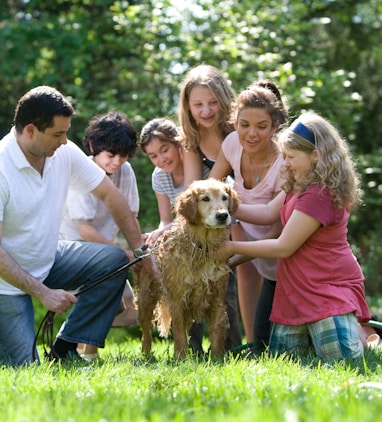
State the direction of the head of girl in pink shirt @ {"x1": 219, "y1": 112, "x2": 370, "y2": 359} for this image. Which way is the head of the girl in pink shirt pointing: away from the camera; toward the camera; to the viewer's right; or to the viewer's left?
to the viewer's left

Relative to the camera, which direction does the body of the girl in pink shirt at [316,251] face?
to the viewer's left

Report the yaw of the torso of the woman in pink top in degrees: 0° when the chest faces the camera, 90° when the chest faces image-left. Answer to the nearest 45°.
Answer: approximately 0°

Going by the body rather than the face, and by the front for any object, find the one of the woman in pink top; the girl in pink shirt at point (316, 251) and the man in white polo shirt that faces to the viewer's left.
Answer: the girl in pink shirt

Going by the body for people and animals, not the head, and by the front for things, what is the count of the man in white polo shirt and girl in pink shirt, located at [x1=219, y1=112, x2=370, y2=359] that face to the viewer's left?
1

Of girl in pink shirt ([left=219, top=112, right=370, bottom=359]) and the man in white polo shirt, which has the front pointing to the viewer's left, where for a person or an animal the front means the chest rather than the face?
the girl in pink shirt

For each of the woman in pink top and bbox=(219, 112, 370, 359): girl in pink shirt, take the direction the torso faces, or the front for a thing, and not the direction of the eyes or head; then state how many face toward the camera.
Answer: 1

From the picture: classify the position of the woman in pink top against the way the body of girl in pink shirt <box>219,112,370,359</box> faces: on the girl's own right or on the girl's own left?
on the girl's own right

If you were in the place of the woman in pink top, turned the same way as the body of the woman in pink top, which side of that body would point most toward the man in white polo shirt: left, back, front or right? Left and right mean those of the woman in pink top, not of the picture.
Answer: right

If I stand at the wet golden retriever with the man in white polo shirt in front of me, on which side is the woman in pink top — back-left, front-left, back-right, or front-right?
back-right
